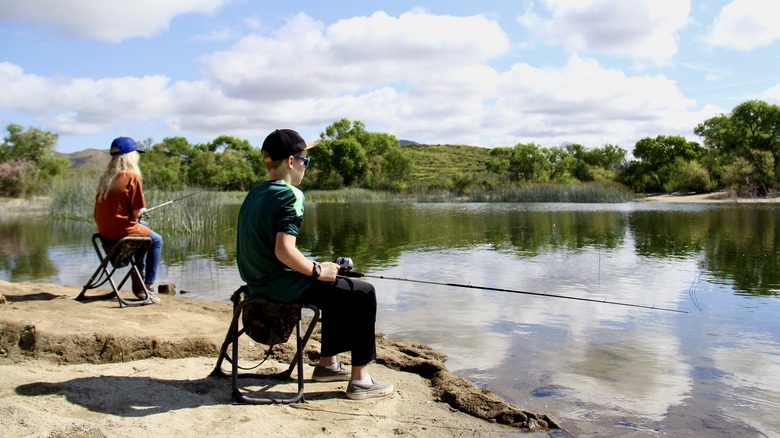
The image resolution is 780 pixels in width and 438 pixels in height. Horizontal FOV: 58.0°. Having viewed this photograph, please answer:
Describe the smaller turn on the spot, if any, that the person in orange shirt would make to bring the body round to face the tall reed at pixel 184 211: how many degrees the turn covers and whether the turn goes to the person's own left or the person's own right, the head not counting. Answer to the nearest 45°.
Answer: approximately 45° to the person's own left

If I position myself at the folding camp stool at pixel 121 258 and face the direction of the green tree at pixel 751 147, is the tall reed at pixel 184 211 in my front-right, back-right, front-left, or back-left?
front-left

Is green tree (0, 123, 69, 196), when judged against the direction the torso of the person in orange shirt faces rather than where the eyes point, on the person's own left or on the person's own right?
on the person's own left

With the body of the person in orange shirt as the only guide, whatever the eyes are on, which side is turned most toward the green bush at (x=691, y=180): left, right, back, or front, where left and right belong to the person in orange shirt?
front

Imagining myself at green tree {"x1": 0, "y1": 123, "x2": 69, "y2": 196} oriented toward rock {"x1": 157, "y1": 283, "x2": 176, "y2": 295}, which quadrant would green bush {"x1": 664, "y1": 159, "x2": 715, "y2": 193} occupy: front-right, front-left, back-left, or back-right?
front-left

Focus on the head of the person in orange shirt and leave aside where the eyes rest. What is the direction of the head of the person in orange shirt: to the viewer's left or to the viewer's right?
to the viewer's right

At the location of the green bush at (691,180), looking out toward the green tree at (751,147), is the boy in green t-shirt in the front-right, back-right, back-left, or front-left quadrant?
back-right

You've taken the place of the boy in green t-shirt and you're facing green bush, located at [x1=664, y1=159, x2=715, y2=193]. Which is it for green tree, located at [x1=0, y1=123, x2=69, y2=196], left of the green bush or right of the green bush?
left

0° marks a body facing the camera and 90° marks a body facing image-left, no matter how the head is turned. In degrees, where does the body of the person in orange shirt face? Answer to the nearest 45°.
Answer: approximately 225°

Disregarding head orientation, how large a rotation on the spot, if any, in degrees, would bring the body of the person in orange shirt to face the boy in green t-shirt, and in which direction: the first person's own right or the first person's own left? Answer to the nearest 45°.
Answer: approximately 135° to the first person's own right
